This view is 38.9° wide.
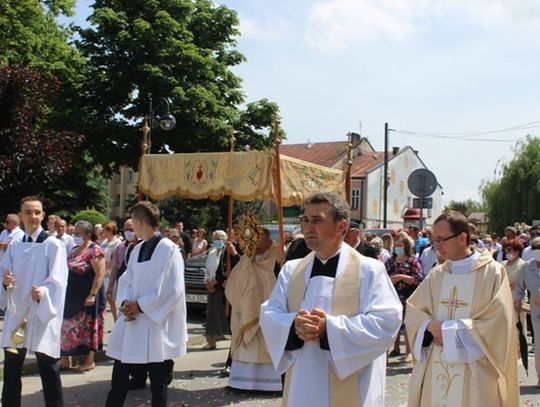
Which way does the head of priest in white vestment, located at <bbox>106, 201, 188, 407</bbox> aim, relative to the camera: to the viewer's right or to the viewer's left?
to the viewer's left

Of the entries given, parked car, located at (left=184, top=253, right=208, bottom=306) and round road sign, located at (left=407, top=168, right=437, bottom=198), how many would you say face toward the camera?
1

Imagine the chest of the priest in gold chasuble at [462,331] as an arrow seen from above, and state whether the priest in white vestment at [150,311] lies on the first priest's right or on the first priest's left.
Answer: on the first priest's right

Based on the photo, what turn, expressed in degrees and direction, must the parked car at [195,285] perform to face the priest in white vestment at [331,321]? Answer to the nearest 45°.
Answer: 0° — it already faces them

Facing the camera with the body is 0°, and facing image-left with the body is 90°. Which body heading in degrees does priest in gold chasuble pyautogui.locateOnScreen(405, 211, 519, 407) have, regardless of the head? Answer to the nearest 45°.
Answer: approximately 45°

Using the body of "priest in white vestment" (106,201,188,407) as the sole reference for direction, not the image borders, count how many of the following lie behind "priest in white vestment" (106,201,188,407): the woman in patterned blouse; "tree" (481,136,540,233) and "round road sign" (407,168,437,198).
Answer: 3

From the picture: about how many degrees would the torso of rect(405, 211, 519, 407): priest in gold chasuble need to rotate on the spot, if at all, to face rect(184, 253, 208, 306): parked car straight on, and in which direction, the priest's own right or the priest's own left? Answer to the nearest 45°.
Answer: approximately 90° to the priest's own right

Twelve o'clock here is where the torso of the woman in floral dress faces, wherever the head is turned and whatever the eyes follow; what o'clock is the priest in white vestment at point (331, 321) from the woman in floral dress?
The priest in white vestment is roughly at 10 o'clock from the woman in floral dress.
